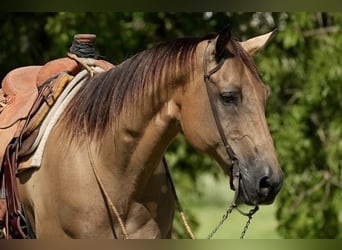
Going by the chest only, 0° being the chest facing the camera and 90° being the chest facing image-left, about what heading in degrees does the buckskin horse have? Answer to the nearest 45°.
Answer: approximately 315°
